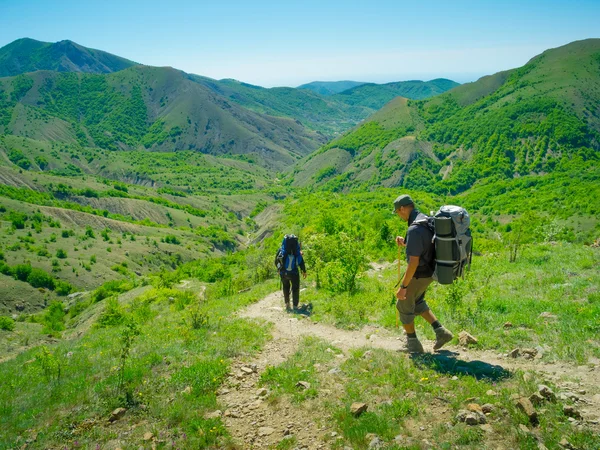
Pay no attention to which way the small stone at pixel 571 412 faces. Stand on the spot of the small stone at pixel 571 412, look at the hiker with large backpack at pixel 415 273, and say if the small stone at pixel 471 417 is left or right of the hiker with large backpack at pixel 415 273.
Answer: left

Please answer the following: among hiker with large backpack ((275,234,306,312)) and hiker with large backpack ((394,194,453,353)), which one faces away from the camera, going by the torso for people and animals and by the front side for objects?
hiker with large backpack ((275,234,306,312))

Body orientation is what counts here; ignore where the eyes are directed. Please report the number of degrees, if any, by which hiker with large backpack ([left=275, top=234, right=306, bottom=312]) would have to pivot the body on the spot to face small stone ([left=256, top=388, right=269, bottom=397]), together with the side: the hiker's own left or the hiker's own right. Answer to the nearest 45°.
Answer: approximately 180°

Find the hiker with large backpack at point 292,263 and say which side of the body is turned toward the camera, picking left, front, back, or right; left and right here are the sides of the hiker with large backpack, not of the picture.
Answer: back

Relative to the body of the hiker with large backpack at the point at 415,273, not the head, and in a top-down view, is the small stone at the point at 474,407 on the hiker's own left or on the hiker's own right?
on the hiker's own left

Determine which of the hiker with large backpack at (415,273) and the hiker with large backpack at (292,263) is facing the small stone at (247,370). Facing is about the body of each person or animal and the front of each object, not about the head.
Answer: the hiker with large backpack at (415,273)

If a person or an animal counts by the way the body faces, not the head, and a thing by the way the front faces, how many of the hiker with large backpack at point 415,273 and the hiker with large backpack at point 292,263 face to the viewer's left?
1

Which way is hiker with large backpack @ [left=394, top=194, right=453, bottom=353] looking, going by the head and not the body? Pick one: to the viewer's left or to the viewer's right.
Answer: to the viewer's left

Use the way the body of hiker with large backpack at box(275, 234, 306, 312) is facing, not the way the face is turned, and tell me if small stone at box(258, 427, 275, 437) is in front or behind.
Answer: behind

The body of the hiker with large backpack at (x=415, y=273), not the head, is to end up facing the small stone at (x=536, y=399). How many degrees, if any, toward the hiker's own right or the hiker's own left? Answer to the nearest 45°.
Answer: approximately 135° to the hiker's own left

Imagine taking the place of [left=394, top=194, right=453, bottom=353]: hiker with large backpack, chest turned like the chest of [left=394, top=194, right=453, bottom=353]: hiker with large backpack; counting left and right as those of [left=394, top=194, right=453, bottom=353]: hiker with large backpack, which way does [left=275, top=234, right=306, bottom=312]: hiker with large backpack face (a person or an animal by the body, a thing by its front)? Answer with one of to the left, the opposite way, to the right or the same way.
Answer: to the right

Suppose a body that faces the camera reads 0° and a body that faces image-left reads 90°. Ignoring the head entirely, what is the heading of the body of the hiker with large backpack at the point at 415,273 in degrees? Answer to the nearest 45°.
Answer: approximately 90°

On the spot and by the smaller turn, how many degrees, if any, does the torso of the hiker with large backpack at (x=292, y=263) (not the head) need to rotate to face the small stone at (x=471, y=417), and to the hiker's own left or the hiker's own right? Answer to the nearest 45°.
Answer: approximately 180°

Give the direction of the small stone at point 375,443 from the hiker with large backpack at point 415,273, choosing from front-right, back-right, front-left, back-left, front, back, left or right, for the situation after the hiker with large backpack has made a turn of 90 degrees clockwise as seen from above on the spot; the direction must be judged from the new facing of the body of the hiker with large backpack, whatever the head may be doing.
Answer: back
